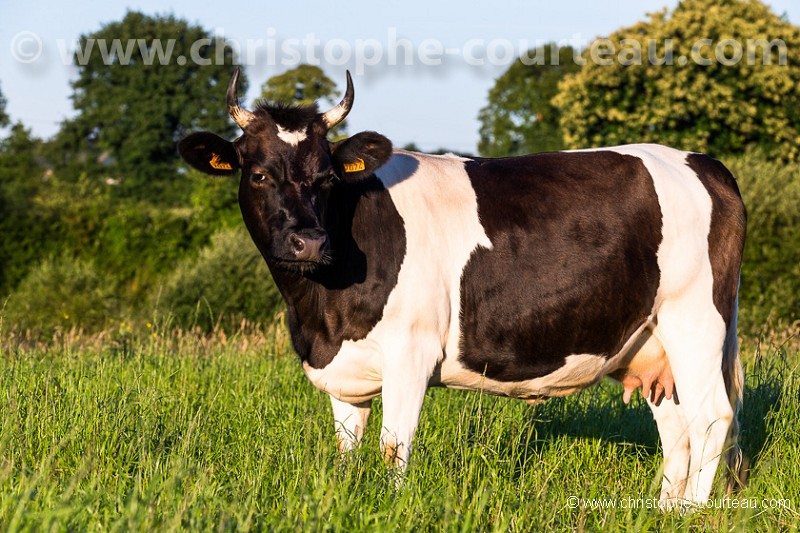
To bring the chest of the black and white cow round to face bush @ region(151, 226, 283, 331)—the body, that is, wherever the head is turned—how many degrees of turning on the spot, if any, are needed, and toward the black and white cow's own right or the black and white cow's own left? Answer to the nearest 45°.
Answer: approximately 90° to the black and white cow's own right

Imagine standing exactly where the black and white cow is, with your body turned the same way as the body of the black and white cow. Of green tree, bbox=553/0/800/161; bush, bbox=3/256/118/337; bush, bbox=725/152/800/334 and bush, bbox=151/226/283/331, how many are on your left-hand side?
0

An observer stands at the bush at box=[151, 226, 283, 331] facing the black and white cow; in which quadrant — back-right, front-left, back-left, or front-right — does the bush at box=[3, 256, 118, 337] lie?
back-right

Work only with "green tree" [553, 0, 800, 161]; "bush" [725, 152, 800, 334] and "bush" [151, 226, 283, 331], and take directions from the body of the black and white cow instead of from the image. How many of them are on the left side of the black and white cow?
0

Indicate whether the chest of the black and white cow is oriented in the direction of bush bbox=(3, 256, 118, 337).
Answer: no

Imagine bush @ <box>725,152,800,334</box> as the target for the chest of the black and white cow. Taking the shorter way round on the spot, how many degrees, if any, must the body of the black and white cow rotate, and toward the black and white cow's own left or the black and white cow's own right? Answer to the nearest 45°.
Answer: approximately 135° to the black and white cow's own right

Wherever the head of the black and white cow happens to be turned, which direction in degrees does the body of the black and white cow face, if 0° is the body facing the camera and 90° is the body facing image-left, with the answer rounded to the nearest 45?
approximately 90°

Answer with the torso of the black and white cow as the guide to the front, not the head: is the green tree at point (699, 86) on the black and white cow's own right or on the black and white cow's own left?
on the black and white cow's own right

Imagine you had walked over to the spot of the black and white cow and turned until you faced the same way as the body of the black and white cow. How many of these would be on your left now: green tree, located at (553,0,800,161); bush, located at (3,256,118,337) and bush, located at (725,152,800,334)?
0

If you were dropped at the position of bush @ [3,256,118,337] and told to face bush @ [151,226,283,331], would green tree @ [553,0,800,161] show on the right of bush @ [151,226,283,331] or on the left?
left

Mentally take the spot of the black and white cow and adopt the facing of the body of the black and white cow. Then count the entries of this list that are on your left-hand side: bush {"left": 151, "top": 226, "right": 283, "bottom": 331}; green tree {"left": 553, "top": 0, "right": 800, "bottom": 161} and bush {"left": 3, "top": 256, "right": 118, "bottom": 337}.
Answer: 0

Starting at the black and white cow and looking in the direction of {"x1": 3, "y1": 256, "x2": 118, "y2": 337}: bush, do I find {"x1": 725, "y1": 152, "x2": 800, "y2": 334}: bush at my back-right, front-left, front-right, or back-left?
front-right

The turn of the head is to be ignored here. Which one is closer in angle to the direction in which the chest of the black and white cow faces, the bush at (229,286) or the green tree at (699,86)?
the bush
